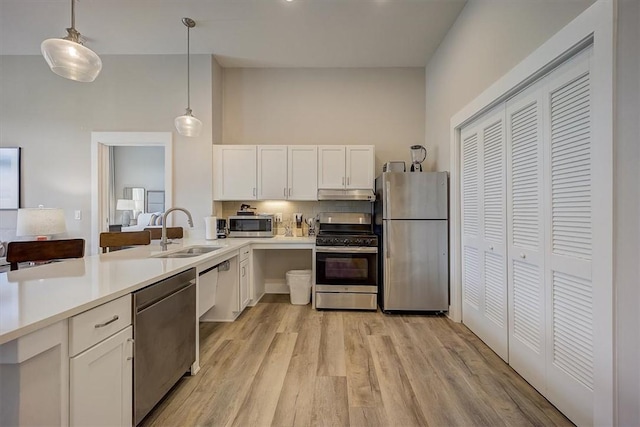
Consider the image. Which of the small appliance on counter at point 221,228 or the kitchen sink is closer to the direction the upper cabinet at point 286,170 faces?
the kitchen sink

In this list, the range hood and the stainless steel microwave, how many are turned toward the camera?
2

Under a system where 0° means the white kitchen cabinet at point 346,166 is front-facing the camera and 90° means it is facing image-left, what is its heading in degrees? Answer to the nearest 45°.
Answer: approximately 0°

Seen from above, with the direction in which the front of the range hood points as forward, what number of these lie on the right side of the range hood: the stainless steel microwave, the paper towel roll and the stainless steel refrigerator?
2

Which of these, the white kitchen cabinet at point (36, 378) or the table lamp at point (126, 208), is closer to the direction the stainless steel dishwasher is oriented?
the white kitchen cabinet

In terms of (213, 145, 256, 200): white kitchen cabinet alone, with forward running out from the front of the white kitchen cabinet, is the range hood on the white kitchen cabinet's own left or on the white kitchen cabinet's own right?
on the white kitchen cabinet's own left

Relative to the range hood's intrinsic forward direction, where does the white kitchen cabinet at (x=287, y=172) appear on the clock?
The white kitchen cabinet is roughly at 3 o'clock from the range hood.

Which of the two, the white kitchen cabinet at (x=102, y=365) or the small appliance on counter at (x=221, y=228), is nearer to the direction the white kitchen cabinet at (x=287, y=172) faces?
the white kitchen cabinet

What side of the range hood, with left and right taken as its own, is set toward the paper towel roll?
right

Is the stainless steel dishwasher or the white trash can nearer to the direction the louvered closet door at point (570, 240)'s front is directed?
the stainless steel dishwasher

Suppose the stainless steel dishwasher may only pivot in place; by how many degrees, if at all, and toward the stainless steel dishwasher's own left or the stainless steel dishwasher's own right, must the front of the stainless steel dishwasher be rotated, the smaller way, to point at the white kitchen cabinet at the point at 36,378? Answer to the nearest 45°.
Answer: approximately 90° to the stainless steel dishwasher's own right

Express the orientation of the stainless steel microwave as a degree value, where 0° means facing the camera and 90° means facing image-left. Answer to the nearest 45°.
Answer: approximately 0°

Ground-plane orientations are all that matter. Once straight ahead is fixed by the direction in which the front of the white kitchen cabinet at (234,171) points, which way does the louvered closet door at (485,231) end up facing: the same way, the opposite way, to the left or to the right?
to the right
